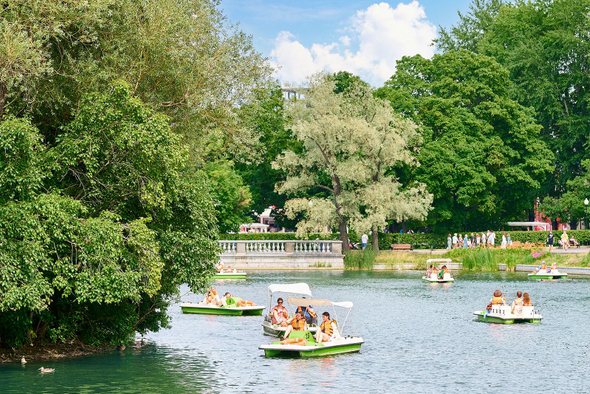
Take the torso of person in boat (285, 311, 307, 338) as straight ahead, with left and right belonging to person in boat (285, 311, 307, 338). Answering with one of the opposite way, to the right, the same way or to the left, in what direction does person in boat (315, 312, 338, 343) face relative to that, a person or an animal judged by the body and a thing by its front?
the same way

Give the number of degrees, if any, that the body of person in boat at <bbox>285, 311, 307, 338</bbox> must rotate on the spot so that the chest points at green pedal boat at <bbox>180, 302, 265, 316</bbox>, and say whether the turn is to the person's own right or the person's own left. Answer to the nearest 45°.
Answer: approximately 135° to the person's own right

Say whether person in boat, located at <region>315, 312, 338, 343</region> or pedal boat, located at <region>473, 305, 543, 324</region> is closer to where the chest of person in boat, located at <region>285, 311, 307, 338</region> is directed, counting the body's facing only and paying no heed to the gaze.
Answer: the person in boat

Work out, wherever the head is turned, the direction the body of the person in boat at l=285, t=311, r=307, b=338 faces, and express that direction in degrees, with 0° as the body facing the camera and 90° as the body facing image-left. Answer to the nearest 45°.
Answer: approximately 45°

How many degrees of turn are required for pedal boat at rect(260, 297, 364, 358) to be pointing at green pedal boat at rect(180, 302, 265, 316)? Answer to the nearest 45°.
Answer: approximately 135° to its right

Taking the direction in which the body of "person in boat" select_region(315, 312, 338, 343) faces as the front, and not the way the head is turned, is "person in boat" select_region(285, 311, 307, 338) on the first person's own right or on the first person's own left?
on the first person's own right

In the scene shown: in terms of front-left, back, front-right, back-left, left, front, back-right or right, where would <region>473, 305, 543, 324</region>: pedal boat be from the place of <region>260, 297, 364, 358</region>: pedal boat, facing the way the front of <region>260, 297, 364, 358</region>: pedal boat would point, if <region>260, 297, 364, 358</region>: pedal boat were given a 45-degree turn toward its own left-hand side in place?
back-left

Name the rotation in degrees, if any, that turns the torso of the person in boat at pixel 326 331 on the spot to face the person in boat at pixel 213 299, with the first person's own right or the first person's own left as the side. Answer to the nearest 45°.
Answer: approximately 90° to the first person's own right

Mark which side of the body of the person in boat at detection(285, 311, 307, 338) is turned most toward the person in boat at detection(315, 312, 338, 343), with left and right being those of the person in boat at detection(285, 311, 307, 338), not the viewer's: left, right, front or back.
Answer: left

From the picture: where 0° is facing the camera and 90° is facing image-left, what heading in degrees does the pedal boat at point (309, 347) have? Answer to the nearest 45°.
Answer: approximately 45°
